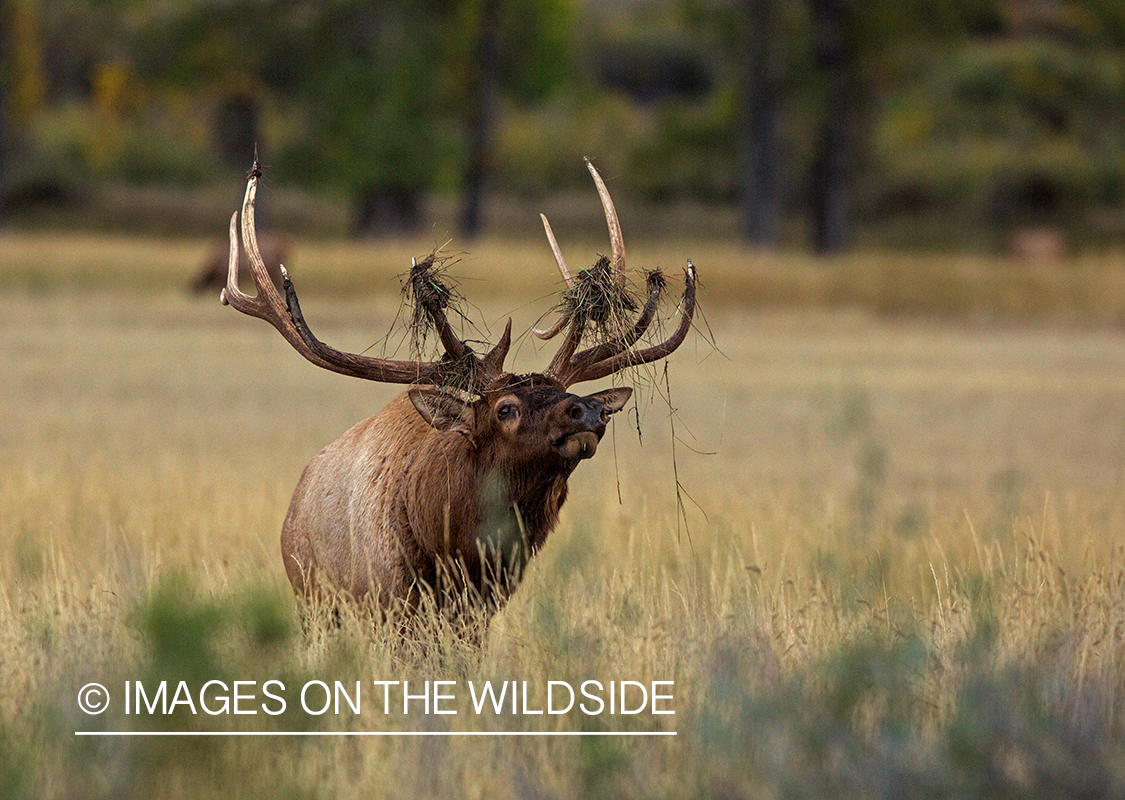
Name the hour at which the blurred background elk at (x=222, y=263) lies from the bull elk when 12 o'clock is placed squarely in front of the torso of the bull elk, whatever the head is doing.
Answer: The blurred background elk is roughly at 7 o'clock from the bull elk.

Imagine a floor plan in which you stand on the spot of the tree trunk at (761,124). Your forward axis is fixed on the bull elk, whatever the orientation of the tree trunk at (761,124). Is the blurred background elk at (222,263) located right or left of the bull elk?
right

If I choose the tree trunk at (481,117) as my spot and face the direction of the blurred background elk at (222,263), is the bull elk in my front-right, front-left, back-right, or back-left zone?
front-left

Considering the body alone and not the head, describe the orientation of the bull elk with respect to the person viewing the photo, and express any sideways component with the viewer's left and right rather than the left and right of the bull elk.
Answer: facing the viewer and to the right of the viewer

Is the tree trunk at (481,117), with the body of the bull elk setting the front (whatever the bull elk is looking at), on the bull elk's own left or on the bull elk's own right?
on the bull elk's own left

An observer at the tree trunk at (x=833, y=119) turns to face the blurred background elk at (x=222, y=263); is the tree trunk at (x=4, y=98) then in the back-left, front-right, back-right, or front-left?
front-right

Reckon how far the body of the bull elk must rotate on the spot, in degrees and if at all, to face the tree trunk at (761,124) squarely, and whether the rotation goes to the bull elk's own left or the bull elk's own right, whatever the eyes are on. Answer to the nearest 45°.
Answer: approximately 135° to the bull elk's own left

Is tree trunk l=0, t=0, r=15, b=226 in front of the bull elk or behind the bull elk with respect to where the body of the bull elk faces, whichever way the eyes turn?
behind

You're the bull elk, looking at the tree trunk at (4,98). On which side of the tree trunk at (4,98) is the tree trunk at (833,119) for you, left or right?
right

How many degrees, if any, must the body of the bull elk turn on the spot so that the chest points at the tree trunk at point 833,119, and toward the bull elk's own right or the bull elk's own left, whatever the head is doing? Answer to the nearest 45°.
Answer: approximately 135° to the bull elk's own left
